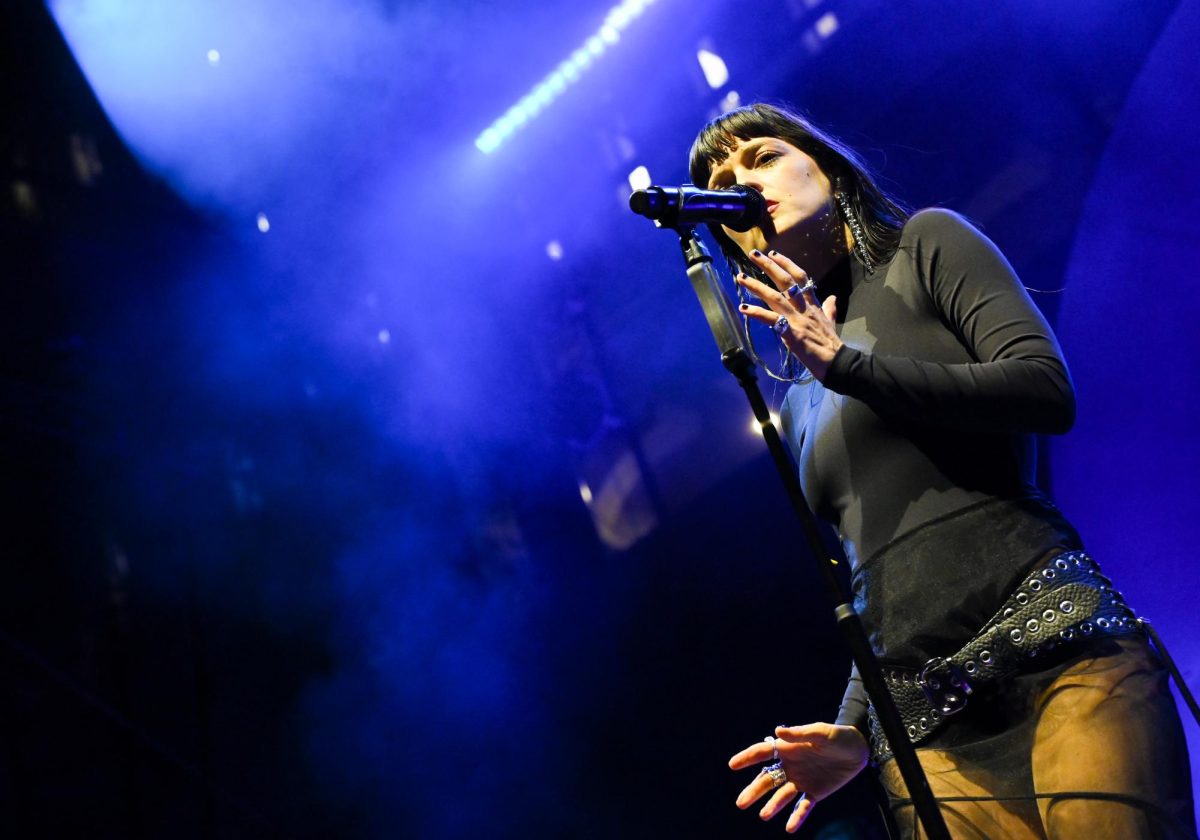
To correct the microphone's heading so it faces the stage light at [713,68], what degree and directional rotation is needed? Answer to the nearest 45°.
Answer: approximately 90° to its left

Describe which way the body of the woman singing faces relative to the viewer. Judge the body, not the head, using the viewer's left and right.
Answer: facing the viewer and to the left of the viewer

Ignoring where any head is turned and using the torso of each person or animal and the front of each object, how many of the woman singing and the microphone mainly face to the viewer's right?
1

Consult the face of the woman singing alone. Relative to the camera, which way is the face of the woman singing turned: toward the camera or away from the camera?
toward the camera

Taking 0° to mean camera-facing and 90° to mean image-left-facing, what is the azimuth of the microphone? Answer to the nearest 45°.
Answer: approximately 270°
